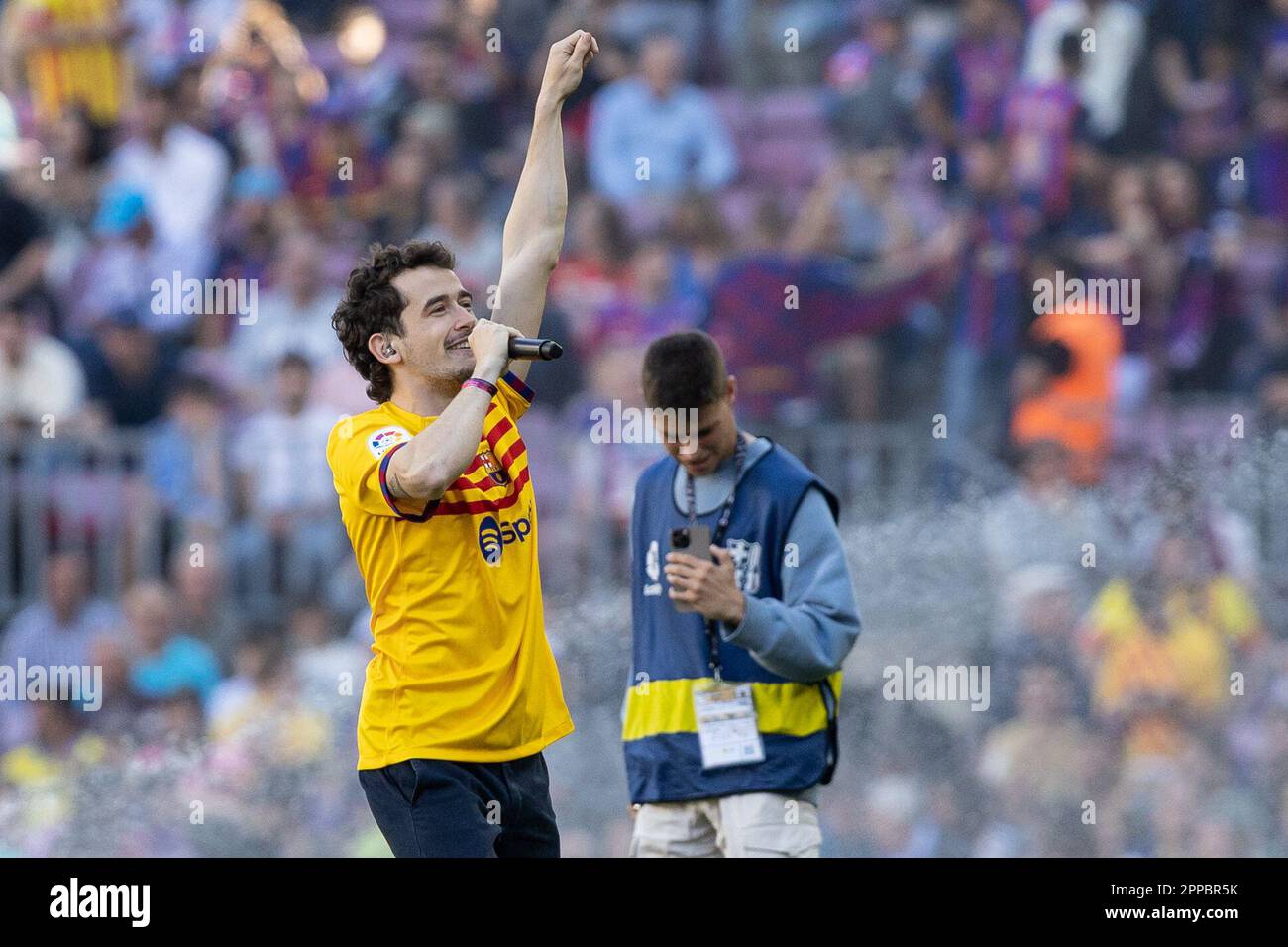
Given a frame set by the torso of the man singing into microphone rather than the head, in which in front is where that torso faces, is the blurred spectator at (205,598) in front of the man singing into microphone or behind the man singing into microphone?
behind

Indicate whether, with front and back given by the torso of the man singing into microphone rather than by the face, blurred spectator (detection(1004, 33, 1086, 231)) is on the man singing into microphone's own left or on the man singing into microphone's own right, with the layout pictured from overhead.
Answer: on the man singing into microphone's own left

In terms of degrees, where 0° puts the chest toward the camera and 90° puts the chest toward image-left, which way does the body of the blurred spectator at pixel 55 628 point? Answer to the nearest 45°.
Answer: approximately 0°

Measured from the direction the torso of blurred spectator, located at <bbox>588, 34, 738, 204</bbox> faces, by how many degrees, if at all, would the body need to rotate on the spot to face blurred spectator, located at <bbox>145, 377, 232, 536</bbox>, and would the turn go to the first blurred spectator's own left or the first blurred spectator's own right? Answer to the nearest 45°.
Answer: approximately 45° to the first blurred spectator's own right

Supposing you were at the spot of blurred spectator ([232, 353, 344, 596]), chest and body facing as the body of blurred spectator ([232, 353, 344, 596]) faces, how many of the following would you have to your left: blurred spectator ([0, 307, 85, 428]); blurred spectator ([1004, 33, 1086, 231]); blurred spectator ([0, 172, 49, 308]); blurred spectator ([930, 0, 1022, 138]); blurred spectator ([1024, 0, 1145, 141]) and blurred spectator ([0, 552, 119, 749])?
3
